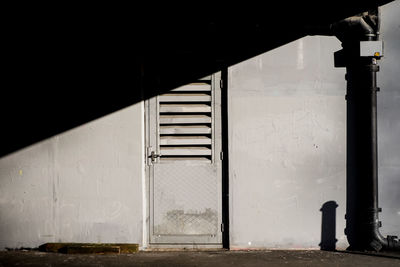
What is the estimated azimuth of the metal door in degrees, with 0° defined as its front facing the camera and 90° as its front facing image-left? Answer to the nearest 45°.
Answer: approximately 0°
